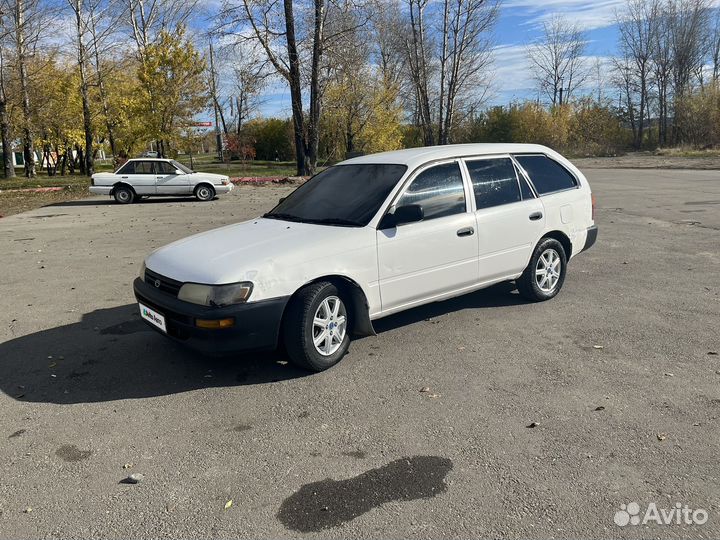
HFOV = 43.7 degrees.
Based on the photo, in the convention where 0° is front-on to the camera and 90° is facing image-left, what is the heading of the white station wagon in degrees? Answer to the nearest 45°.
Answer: approximately 45°

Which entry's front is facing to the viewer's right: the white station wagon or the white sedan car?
the white sedan car

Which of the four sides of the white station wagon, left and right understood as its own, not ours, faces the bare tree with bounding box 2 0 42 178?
right

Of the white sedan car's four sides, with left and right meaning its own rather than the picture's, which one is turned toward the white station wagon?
right

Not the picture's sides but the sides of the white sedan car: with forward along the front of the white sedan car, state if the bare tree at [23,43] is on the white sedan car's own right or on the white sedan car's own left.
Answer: on the white sedan car's own left

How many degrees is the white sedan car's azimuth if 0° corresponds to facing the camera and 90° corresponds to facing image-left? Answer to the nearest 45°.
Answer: approximately 270°

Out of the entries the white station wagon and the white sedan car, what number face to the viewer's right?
1
